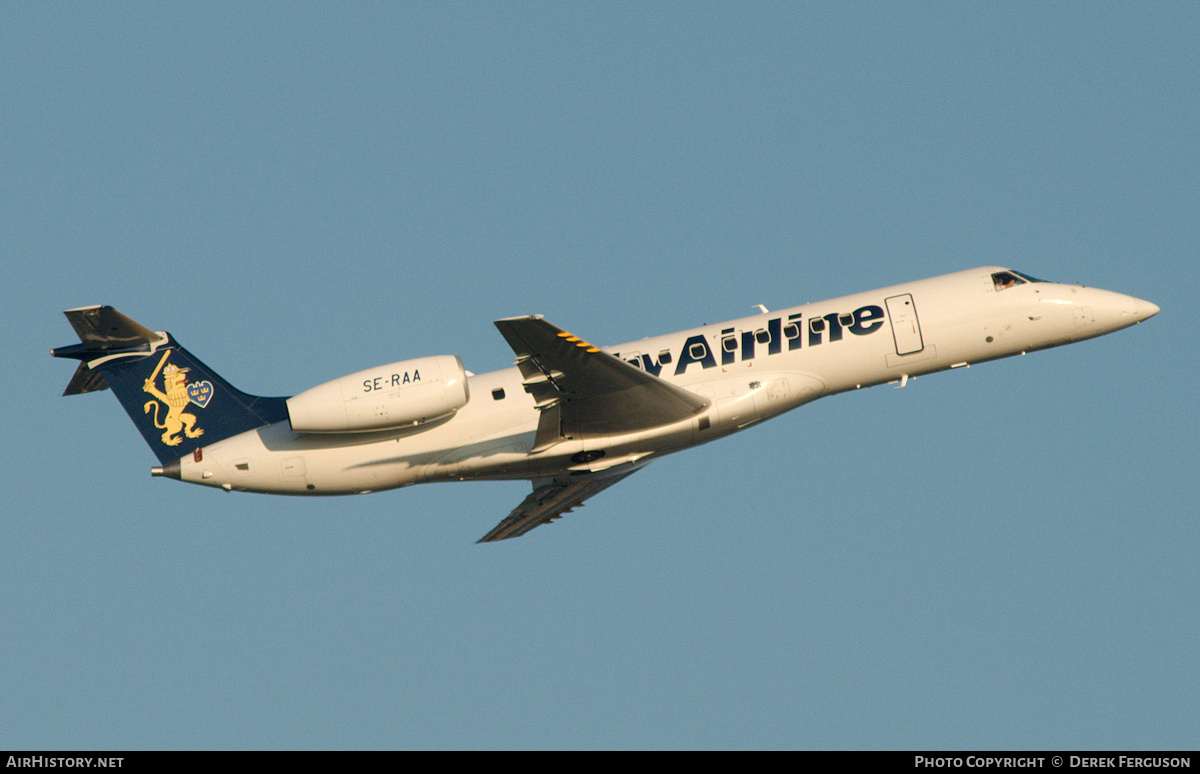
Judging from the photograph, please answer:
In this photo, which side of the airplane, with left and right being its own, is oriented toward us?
right
